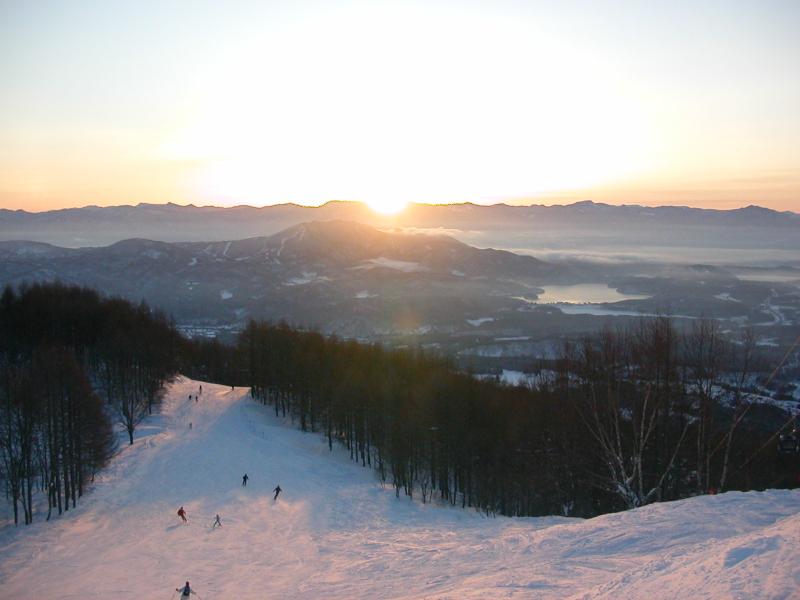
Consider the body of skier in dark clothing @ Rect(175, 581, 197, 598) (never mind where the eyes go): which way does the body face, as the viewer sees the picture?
away from the camera
